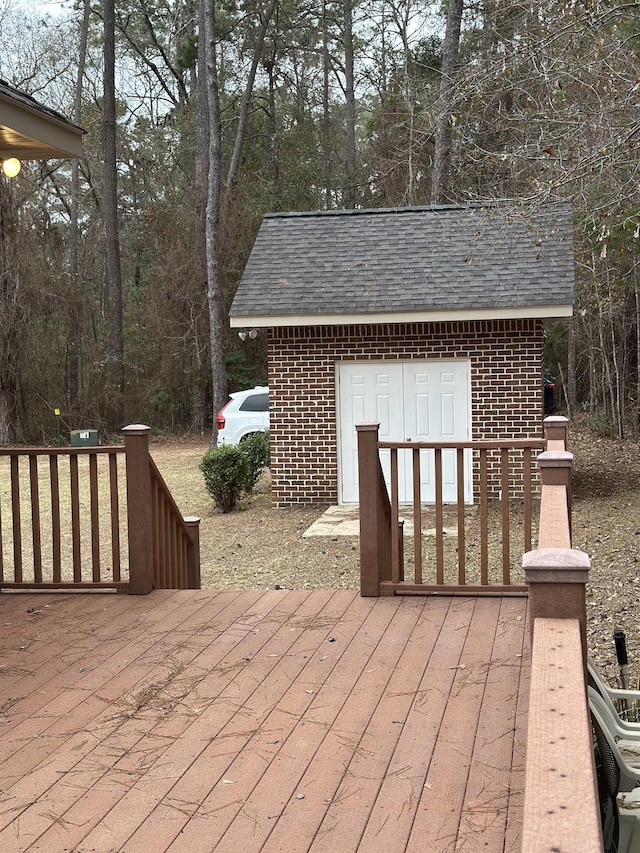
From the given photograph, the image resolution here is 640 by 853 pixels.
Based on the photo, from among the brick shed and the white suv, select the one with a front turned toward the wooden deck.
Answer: the brick shed

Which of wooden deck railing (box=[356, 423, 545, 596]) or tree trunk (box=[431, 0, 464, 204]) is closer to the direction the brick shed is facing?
the wooden deck railing

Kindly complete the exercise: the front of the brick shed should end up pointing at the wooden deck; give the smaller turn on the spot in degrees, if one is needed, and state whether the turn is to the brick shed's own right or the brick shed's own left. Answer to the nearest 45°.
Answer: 0° — it already faces it

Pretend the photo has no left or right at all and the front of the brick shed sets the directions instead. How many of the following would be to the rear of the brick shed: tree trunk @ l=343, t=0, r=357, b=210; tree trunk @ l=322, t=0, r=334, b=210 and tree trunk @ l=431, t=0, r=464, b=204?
3

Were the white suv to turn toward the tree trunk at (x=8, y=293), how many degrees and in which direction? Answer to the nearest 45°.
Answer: approximately 135° to its left

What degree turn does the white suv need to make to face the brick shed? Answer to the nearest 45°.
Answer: approximately 45° to its right

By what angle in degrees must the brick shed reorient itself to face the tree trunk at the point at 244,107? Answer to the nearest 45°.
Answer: approximately 180°

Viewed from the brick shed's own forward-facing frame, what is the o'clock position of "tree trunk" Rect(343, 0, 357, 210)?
The tree trunk is roughly at 6 o'clock from the brick shed.
